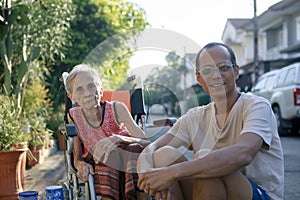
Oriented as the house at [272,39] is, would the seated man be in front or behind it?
in front

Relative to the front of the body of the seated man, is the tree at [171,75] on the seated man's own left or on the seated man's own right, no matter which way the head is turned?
on the seated man's own right

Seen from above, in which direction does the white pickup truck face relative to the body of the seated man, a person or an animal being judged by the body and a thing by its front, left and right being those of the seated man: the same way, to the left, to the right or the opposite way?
to the right

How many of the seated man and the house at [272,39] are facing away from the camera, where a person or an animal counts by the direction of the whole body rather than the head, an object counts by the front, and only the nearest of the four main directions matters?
0

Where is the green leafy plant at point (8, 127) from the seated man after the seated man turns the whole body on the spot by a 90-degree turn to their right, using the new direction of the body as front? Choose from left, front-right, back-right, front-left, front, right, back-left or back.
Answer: front

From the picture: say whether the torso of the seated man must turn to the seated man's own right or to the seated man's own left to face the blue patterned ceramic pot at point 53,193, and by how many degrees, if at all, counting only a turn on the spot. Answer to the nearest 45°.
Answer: approximately 90° to the seated man's own right

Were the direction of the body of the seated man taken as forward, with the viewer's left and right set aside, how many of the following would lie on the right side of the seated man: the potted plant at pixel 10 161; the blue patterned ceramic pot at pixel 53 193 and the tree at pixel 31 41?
3

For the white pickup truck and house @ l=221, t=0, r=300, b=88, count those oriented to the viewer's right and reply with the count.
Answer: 0
